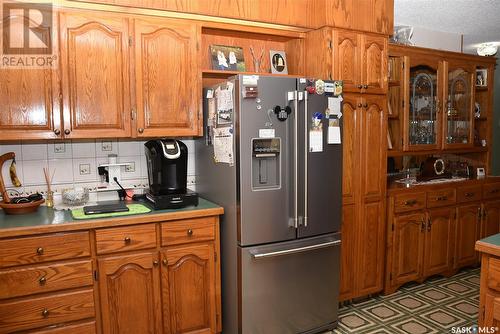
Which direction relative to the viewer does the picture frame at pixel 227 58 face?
toward the camera

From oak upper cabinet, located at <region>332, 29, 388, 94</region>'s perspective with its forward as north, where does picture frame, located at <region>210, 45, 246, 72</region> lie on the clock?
The picture frame is roughly at 4 o'clock from the oak upper cabinet.

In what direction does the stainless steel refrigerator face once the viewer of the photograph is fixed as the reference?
facing the viewer and to the right of the viewer

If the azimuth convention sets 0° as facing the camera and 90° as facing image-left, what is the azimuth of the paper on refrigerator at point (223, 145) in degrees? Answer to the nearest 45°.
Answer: approximately 45°

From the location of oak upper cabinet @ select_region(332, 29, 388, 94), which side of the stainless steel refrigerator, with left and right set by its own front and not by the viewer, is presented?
left

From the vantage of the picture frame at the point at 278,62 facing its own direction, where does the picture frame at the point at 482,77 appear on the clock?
the picture frame at the point at 482,77 is roughly at 8 o'clock from the picture frame at the point at 278,62.

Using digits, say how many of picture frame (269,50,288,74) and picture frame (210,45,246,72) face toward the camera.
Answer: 2

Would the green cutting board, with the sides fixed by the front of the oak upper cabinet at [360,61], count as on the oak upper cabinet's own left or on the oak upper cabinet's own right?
on the oak upper cabinet's own right

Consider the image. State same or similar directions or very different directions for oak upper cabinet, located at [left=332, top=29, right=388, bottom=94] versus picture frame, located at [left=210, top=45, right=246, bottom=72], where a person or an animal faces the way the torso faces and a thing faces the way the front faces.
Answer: same or similar directions

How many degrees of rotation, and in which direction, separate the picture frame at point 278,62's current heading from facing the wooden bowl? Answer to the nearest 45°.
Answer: approximately 45° to its right

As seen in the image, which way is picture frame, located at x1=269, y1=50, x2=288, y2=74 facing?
toward the camera

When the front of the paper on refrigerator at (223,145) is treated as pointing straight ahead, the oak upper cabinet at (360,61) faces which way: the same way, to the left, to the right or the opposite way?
to the left
